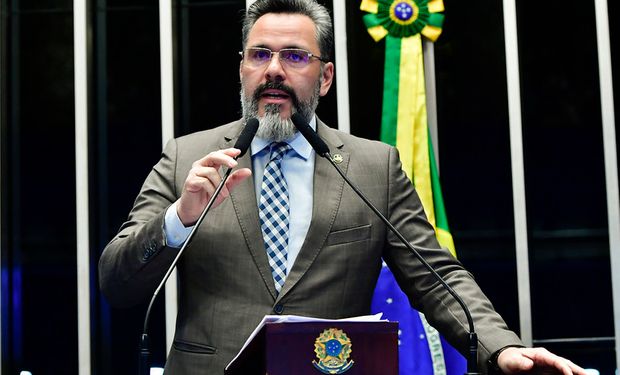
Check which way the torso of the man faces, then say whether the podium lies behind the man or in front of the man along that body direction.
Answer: in front

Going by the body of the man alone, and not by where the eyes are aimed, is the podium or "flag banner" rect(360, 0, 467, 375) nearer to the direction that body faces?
the podium

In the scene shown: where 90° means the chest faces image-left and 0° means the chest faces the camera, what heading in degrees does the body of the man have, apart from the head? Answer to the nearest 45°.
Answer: approximately 0°

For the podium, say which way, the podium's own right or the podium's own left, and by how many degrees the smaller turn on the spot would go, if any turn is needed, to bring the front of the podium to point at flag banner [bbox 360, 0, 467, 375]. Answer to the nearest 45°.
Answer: approximately 180°
